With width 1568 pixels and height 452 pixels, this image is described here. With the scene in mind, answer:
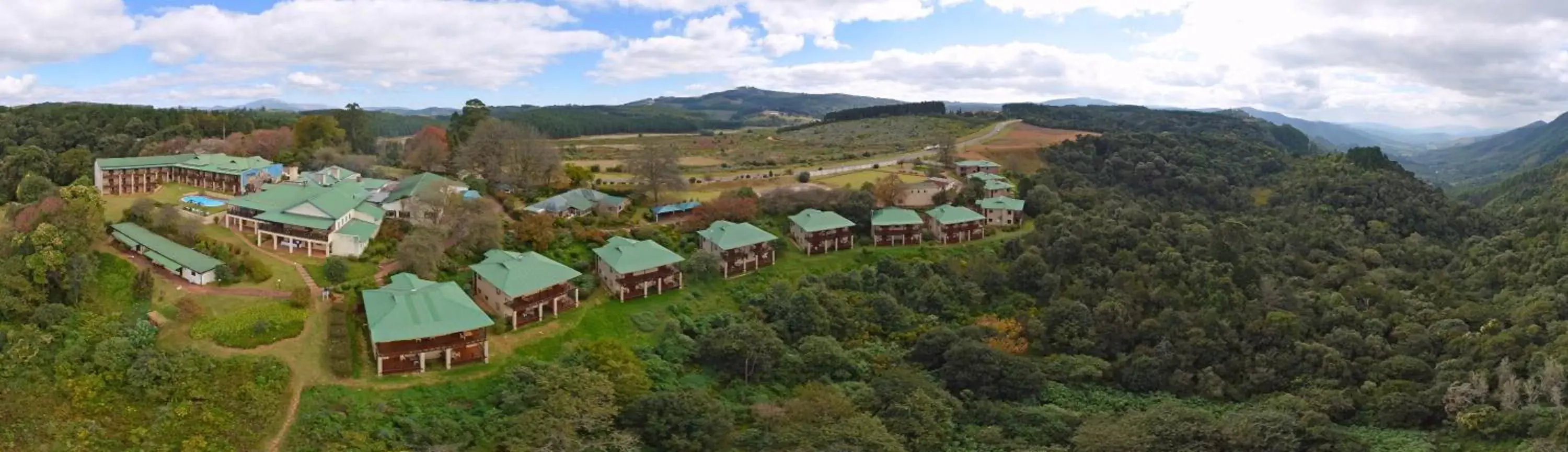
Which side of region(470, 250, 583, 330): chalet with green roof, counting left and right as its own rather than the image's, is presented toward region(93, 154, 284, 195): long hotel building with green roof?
back

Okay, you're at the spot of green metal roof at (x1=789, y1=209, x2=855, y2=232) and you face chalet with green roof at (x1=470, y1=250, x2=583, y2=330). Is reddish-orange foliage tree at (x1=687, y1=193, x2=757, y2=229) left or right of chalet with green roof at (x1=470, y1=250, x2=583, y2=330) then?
right

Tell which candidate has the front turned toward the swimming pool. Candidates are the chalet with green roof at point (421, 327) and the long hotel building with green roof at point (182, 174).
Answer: the long hotel building with green roof at point (182, 174)

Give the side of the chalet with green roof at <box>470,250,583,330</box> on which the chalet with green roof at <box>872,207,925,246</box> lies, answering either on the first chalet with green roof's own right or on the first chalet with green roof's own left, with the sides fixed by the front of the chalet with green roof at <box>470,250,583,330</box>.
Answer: on the first chalet with green roof's own left

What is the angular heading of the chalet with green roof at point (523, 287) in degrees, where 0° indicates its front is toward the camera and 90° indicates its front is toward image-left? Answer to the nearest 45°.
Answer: approximately 315°

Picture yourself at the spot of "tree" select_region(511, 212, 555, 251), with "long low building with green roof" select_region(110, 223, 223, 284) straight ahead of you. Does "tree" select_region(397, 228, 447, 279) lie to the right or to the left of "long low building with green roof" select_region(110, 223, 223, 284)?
left

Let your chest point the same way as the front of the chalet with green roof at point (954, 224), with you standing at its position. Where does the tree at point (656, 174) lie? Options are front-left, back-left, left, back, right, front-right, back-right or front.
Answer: right

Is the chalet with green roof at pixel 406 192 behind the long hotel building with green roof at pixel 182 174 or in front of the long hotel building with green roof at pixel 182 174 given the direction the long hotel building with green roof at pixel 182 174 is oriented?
in front

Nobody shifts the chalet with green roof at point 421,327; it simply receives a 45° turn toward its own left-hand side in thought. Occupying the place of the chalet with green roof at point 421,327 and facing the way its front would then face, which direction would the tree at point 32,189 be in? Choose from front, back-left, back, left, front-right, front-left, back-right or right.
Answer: back

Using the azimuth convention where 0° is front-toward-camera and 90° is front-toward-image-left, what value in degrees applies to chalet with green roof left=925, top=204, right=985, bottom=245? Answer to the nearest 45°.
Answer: approximately 0°
